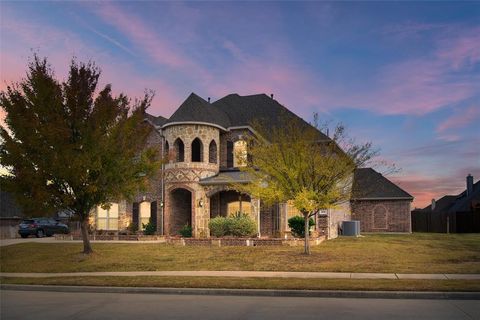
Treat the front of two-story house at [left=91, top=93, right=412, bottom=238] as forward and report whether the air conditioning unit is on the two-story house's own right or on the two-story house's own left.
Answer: on the two-story house's own left

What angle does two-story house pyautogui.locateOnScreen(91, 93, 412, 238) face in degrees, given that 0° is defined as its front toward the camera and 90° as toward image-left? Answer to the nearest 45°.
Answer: approximately 0°

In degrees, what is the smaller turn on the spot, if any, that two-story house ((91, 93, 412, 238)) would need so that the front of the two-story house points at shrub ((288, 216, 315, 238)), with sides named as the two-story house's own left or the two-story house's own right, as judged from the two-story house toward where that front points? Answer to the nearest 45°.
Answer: approximately 45° to the two-story house's own left

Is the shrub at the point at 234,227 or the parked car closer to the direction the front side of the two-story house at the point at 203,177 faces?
the shrub
